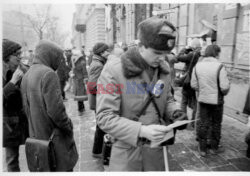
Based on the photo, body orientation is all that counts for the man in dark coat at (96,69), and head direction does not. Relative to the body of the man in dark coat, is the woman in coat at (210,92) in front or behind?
in front

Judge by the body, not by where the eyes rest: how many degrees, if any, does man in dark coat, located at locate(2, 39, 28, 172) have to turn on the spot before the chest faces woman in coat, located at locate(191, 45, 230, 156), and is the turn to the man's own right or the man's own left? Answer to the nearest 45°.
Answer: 0° — they already face them

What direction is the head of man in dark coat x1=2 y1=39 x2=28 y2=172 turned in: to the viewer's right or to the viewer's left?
to the viewer's right

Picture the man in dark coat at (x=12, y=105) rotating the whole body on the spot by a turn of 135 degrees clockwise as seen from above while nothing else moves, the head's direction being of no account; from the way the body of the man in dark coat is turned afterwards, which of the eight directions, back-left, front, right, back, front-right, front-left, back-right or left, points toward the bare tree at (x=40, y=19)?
back-right

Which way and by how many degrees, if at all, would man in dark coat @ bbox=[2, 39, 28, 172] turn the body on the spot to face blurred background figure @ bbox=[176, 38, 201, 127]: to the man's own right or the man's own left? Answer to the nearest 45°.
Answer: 0° — they already face them
